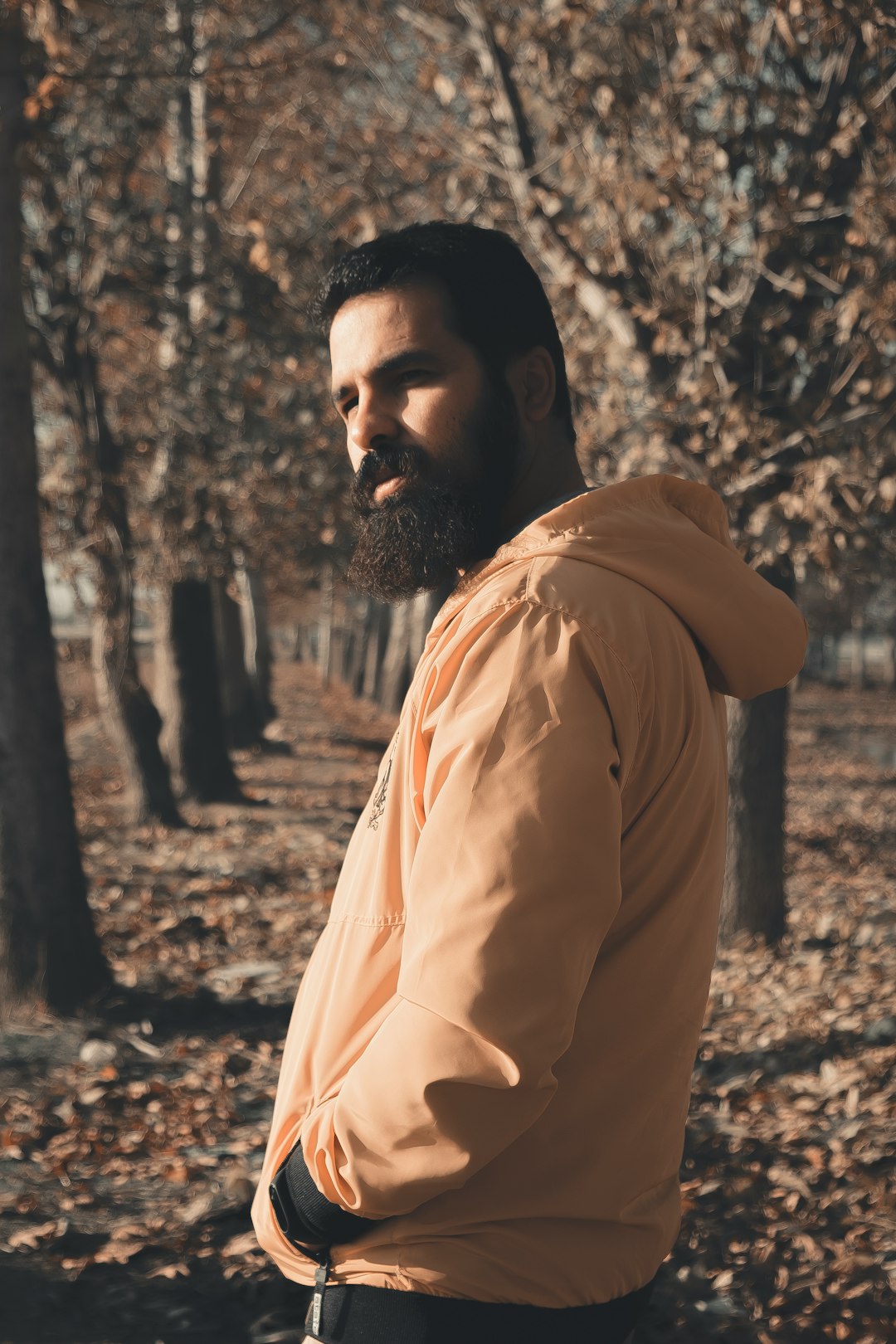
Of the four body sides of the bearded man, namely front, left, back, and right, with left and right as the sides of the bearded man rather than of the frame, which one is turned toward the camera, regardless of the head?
left

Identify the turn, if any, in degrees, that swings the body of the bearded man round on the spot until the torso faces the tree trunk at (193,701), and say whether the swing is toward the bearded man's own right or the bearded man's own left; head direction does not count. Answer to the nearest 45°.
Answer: approximately 90° to the bearded man's own right

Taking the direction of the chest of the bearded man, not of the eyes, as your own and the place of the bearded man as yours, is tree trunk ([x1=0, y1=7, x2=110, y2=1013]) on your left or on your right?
on your right

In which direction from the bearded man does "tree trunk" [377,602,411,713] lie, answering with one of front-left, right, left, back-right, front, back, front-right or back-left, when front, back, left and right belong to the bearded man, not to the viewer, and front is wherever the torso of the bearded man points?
right
